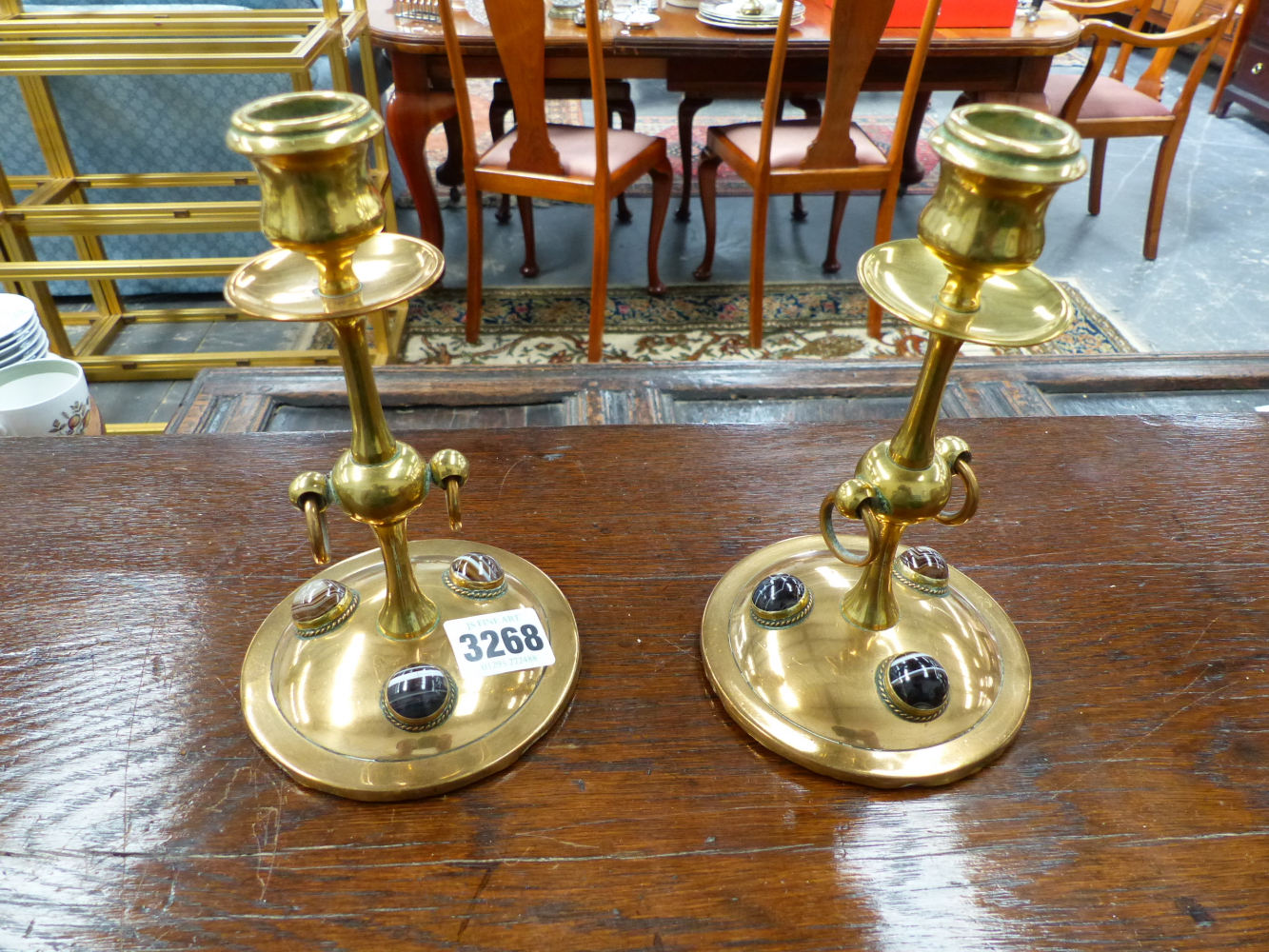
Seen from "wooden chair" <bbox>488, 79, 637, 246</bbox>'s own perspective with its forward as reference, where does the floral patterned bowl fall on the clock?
The floral patterned bowl is roughly at 1 o'clock from the wooden chair.

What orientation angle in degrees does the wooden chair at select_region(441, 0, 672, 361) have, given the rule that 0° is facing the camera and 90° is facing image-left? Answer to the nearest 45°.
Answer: approximately 225°

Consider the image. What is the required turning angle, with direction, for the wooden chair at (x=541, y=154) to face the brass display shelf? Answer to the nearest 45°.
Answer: approximately 135° to its left

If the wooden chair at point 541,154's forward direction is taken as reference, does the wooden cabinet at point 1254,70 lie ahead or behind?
ahead

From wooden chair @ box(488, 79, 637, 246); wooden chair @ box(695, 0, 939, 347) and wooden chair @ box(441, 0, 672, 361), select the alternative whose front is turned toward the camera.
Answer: wooden chair @ box(488, 79, 637, 246)

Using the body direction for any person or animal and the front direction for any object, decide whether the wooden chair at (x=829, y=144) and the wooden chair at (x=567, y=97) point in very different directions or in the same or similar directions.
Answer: very different directions

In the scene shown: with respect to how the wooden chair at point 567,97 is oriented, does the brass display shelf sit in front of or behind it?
in front

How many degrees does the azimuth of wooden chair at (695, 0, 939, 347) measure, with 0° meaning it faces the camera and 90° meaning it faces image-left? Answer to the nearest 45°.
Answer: approximately 135°

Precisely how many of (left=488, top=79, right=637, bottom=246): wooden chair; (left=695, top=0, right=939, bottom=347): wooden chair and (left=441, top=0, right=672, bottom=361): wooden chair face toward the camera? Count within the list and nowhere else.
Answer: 1

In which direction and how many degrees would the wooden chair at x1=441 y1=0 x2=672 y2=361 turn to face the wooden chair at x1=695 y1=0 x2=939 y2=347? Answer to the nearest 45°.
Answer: approximately 45° to its right

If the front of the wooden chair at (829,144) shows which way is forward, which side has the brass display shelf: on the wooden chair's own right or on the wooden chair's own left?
on the wooden chair's own left
